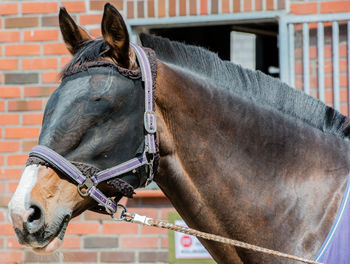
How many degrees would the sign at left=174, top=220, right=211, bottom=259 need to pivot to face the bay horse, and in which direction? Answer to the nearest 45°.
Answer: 0° — it already faces it

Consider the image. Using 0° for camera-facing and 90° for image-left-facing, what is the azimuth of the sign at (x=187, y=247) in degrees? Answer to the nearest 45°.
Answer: approximately 0°
